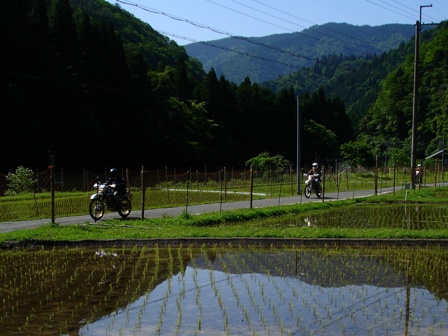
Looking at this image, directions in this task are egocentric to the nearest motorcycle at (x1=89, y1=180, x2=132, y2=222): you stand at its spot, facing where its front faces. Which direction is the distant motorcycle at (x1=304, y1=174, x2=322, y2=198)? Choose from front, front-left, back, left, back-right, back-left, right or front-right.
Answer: back

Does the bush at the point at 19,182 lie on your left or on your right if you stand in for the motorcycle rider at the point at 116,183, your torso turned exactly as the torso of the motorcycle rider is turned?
on your right

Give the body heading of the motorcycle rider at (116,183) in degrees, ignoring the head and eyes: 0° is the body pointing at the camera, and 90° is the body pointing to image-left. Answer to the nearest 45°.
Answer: approximately 45°

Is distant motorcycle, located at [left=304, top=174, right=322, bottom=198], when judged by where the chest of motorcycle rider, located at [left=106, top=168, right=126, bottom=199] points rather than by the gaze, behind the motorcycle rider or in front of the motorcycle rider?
behind

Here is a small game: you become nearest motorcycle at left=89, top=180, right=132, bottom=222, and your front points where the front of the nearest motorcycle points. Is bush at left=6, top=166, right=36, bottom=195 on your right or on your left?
on your right
